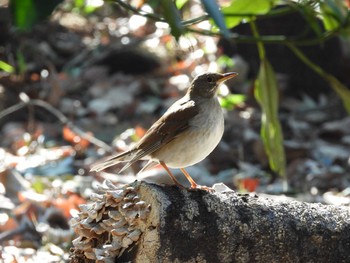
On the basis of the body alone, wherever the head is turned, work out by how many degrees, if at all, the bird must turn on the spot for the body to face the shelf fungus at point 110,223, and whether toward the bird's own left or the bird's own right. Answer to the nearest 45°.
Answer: approximately 135° to the bird's own right

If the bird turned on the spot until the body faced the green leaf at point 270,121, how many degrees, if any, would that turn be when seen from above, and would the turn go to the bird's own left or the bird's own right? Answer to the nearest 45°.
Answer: approximately 45° to the bird's own left

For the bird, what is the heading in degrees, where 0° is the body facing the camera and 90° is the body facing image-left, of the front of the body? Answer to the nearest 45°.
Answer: approximately 270°
